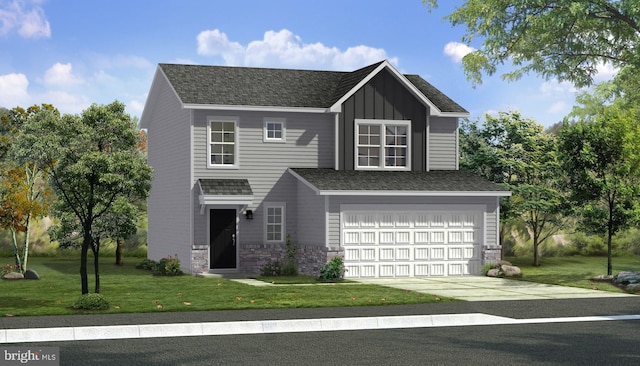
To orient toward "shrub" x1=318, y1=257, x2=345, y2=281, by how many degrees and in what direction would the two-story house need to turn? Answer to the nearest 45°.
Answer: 0° — it already faces it

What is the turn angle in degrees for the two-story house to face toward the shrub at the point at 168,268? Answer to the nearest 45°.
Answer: approximately 90° to its right

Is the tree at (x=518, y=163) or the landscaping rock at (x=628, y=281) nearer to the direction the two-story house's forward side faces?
the landscaping rock

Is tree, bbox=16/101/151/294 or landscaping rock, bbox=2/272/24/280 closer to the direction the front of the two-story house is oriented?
the tree

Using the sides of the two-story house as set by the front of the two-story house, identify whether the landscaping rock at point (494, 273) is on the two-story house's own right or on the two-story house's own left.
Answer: on the two-story house's own left

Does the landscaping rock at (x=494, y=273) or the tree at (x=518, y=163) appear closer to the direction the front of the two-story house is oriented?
the landscaping rock

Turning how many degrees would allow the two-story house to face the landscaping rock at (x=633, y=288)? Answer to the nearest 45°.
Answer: approximately 45° to its left

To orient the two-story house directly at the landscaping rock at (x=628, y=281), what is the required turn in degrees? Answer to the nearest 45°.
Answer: approximately 45° to its left

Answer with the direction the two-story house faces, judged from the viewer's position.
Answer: facing the viewer

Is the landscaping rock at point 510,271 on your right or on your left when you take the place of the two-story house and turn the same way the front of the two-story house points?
on your left

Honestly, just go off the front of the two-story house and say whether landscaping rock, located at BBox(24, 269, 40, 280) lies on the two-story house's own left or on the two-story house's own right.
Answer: on the two-story house's own right
